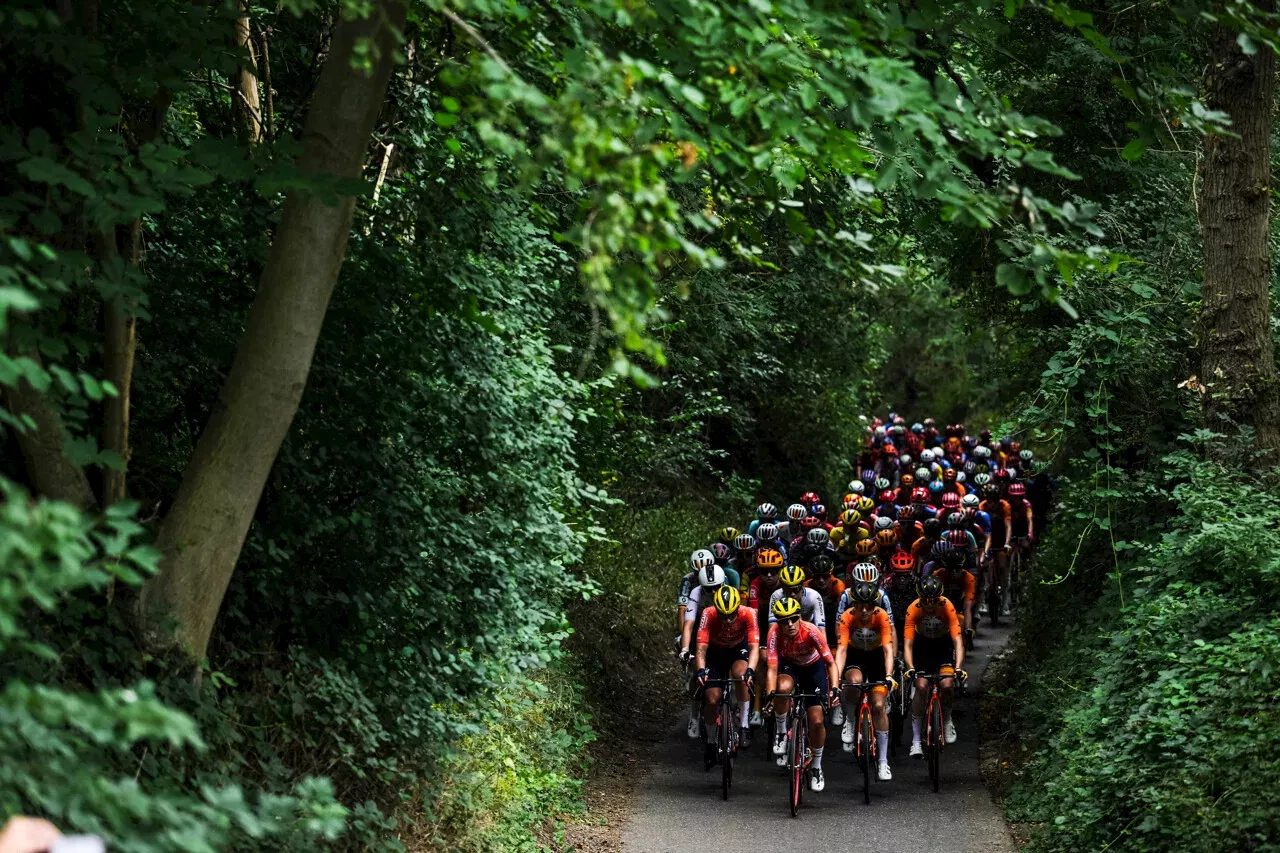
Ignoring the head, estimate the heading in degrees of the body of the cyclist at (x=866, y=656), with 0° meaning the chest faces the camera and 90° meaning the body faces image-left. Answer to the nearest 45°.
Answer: approximately 0°

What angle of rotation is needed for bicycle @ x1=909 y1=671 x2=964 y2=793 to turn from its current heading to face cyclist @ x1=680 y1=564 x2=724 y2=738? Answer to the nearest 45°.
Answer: approximately 90° to its right

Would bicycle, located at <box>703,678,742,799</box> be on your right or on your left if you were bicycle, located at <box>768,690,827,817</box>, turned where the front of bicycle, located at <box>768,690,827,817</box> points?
on your right
